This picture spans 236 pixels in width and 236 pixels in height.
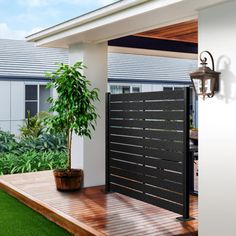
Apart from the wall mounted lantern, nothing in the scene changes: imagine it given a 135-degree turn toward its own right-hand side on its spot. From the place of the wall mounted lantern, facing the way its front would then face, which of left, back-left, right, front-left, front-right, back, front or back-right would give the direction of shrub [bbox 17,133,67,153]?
front-left

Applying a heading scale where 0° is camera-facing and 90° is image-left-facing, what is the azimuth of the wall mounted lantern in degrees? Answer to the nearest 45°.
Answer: approximately 45°

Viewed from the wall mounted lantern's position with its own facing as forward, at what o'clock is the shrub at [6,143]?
The shrub is roughly at 3 o'clock from the wall mounted lantern.

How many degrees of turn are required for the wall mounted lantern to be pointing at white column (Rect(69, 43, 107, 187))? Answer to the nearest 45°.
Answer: approximately 90° to its right

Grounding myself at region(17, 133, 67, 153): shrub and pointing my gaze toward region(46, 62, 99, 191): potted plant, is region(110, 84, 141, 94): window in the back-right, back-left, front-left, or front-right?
back-left

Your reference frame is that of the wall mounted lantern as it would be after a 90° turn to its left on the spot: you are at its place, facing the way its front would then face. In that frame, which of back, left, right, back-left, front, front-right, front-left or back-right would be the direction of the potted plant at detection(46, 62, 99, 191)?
back

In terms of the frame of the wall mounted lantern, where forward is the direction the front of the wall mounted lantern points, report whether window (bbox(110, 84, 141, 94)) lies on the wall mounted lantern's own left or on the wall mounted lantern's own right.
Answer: on the wall mounted lantern's own right
